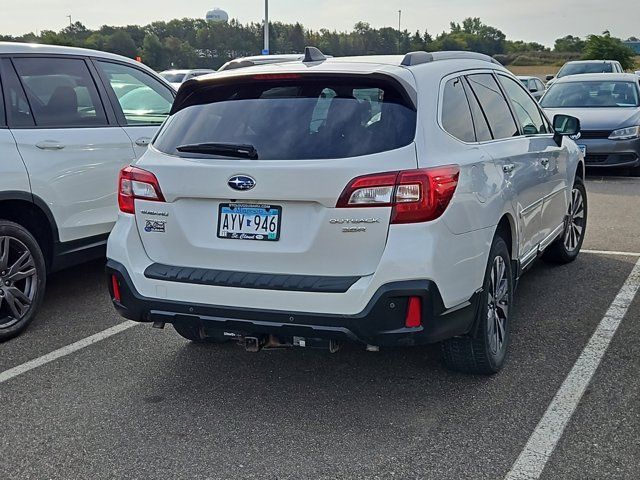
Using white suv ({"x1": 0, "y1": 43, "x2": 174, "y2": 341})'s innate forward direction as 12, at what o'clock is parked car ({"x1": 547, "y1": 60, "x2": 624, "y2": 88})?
The parked car is roughly at 12 o'clock from the white suv.

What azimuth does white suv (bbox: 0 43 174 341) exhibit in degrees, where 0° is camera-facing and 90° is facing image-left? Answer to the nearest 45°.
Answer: approximately 225°

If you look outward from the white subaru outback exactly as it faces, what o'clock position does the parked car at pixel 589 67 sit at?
The parked car is roughly at 11 o'clock from the white subaru outback.

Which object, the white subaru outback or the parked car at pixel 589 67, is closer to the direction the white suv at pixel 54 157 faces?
the parked car

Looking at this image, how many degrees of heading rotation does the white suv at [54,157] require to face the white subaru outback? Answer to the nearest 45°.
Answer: approximately 90° to its right

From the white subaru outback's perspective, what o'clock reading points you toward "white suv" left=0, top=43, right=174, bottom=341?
The white suv is roughly at 9 o'clock from the white subaru outback.

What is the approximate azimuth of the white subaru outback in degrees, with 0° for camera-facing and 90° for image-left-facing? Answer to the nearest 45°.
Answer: approximately 225°
